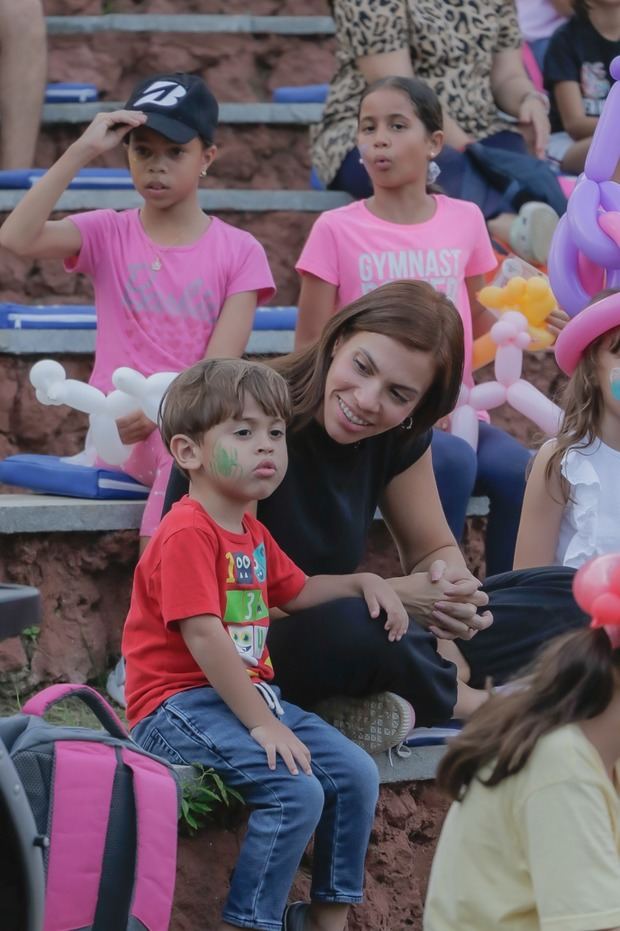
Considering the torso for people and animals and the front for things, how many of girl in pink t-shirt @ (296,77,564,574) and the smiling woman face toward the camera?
2

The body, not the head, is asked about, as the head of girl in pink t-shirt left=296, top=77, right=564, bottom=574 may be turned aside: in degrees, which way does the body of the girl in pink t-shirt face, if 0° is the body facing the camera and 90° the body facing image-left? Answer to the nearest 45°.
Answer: approximately 0°

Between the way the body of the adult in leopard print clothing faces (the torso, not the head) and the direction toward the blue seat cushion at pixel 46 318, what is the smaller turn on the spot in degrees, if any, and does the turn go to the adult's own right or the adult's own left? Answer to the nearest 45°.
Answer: approximately 90° to the adult's own right

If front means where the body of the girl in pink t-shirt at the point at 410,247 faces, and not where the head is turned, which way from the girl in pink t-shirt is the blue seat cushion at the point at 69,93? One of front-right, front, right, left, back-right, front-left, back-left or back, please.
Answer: back-right

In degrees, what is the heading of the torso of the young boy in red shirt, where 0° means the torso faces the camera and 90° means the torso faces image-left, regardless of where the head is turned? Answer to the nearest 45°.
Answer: approximately 315°

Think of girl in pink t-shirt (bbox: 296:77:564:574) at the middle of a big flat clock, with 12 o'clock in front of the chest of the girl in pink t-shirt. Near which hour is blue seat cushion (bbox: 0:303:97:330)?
The blue seat cushion is roughly at 3 o'clock from the girl in pink t-shirt.

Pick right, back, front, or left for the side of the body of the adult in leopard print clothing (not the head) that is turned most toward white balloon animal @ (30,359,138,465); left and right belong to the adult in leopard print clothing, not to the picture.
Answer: right
